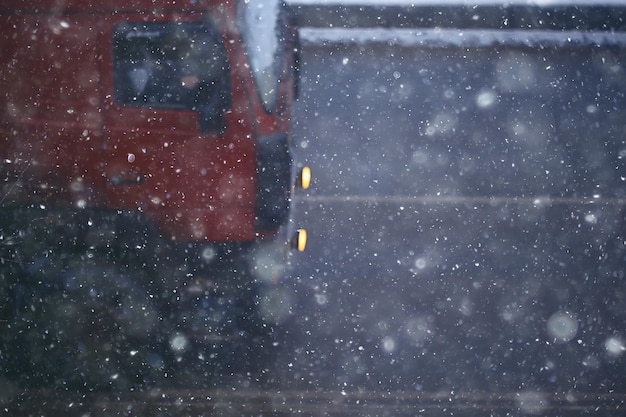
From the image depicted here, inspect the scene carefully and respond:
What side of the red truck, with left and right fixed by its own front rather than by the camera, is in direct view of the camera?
right
